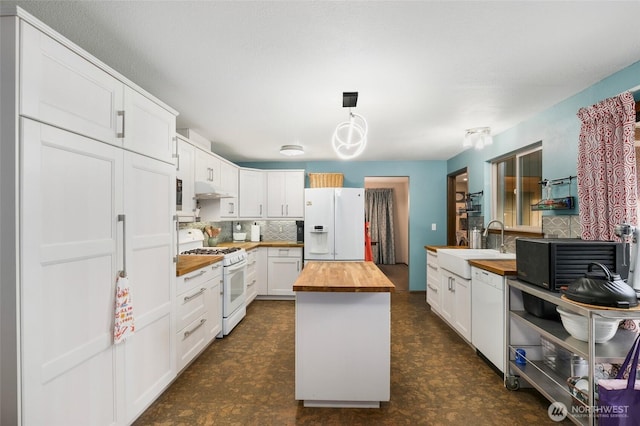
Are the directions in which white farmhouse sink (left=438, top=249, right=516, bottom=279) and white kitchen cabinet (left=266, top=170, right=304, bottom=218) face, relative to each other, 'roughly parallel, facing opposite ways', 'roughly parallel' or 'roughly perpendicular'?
roughly perpendicular

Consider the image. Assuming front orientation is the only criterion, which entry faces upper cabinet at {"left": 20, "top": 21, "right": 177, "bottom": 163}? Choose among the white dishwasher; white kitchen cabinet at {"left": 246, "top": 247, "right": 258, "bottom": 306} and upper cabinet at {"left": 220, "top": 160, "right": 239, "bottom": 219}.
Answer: the white dishwasher

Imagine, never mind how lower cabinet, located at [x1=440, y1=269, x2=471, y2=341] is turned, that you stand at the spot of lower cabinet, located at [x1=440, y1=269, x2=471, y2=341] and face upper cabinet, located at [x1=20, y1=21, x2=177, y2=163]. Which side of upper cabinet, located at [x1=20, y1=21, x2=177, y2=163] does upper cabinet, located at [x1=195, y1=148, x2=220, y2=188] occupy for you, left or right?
right

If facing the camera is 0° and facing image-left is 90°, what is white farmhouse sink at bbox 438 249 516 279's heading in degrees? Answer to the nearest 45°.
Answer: approximately 45°

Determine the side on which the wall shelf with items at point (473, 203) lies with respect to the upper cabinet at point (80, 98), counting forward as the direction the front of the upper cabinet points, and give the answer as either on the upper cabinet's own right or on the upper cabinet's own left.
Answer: on the upper cabinet's own left

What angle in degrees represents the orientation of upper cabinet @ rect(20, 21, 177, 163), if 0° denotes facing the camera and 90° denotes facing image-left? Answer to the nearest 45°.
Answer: approximately 315°

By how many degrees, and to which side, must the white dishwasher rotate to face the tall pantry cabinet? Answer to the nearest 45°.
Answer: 0° — it already faces it

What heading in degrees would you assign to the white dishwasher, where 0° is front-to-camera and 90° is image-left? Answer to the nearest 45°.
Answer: approximately 45°

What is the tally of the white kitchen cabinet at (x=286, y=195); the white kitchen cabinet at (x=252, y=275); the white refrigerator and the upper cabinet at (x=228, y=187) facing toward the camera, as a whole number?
2

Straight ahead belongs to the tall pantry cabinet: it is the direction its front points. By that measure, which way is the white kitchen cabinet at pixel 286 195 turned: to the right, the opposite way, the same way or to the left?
to the right
